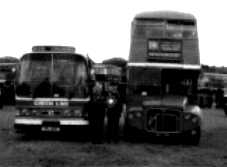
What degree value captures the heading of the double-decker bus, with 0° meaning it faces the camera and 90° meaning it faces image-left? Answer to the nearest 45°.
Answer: approximately 0°
